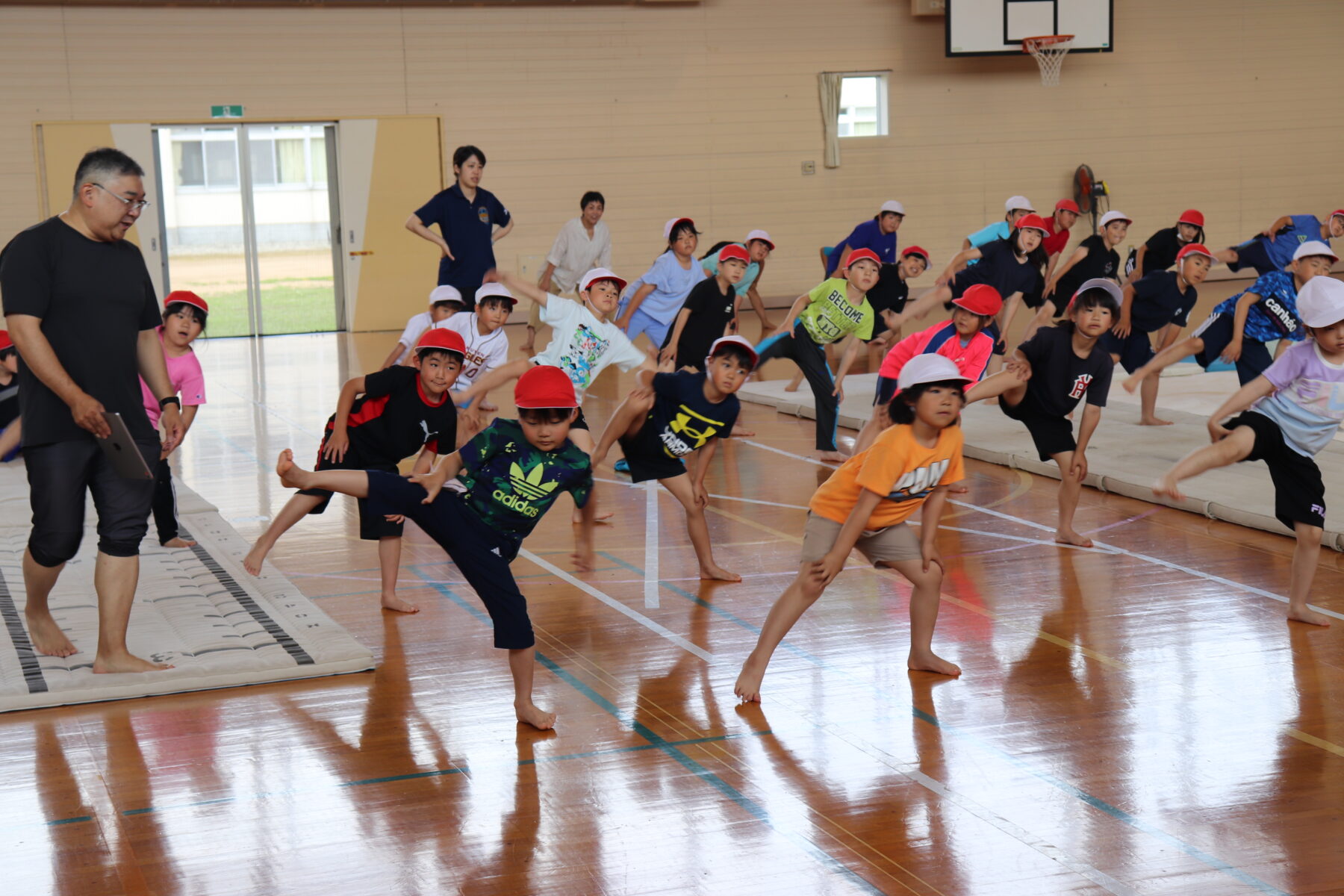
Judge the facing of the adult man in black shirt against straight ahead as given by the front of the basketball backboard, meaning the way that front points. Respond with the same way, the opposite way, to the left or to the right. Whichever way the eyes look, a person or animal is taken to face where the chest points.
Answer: to the left

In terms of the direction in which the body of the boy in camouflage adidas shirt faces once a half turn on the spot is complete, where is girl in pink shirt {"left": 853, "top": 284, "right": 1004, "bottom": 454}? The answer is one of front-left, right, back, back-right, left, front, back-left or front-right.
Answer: front-right

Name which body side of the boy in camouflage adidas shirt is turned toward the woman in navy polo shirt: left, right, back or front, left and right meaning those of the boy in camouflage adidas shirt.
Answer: back

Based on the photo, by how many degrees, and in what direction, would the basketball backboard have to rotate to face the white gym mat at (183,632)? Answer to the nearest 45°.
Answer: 0° — it already faces it

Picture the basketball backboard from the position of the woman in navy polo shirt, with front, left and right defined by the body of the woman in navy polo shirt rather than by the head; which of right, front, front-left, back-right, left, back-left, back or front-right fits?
left

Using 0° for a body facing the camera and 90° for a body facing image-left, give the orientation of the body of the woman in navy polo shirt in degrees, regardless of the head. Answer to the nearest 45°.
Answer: approximately 315°

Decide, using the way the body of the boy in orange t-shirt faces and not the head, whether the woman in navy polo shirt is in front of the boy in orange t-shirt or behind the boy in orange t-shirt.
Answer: behind

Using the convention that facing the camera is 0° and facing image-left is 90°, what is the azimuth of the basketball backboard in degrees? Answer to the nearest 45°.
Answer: approximately 0°

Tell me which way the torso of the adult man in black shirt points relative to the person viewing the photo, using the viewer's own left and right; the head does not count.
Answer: facing the viewer and to the right of the viewer

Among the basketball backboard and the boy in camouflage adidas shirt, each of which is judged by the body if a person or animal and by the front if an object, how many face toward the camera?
2

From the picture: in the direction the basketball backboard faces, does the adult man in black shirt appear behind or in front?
in front

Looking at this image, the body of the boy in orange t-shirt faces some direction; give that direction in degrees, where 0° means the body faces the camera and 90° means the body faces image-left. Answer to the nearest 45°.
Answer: approximately 315°

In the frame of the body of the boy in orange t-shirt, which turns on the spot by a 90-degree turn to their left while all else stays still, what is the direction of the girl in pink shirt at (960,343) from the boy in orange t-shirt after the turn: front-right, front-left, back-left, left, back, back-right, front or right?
front-left

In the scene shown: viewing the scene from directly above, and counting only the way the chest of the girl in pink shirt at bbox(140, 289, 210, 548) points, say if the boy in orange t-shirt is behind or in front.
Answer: in front
